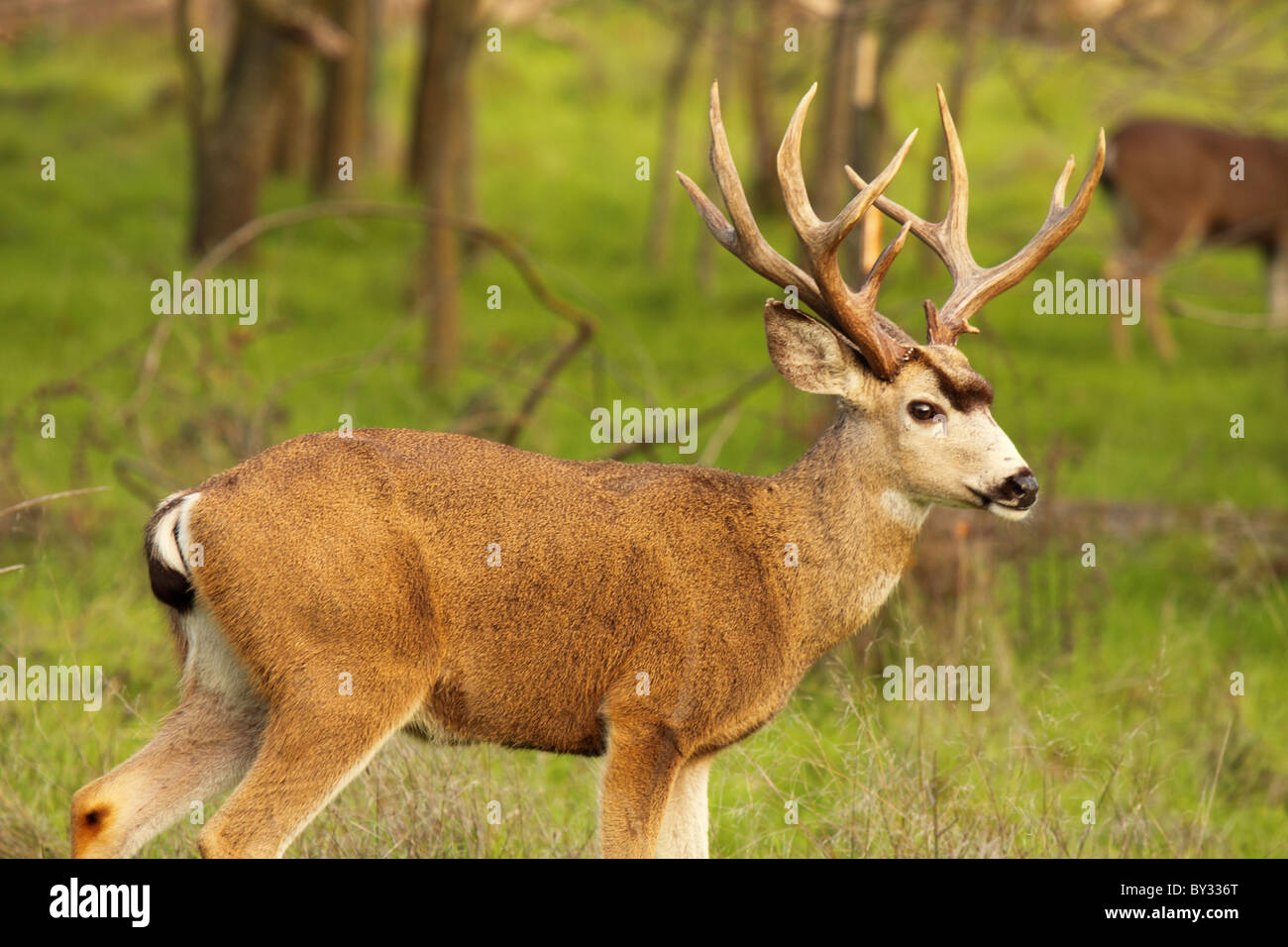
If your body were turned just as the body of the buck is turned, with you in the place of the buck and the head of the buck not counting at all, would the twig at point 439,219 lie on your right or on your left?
on your left

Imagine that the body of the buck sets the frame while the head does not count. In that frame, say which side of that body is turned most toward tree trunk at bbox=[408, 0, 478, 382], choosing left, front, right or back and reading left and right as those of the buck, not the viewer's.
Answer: left

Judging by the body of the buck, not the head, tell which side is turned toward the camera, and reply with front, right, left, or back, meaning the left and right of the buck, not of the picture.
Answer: right

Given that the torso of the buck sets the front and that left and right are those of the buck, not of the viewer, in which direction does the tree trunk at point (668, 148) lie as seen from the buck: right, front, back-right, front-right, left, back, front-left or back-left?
left

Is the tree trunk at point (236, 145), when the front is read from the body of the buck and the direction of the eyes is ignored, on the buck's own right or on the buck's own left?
on the buck's own left

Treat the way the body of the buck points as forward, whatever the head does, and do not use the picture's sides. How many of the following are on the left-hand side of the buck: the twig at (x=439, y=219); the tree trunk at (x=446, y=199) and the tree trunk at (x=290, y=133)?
3
